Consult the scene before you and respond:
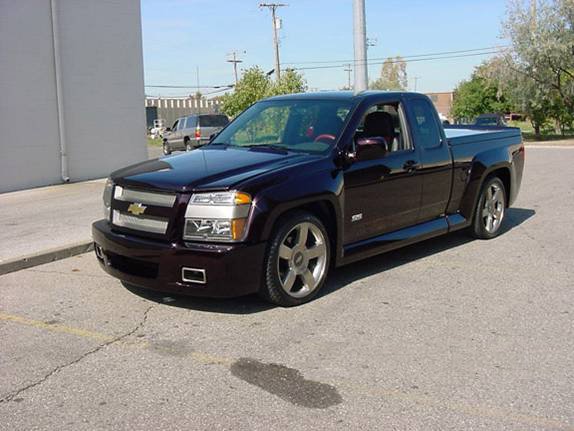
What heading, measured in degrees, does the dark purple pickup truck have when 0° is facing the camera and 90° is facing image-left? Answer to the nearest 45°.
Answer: approximately 45°

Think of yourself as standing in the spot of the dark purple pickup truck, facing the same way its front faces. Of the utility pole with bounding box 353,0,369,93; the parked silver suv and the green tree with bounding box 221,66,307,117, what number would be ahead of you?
0

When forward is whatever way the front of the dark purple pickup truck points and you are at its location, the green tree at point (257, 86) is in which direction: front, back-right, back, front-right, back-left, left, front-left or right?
back-right

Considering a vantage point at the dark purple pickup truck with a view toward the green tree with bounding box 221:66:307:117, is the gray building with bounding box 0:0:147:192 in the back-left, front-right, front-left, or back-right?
front-left

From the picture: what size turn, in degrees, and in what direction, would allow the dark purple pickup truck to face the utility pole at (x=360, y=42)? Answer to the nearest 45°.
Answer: approximately 135° to its right

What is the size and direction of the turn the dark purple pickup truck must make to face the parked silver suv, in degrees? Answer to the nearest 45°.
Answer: approximately 135° to its right

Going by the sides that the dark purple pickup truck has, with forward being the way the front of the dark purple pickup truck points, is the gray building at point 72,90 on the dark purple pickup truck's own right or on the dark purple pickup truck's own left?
on the dark purple pickup truck's own right
